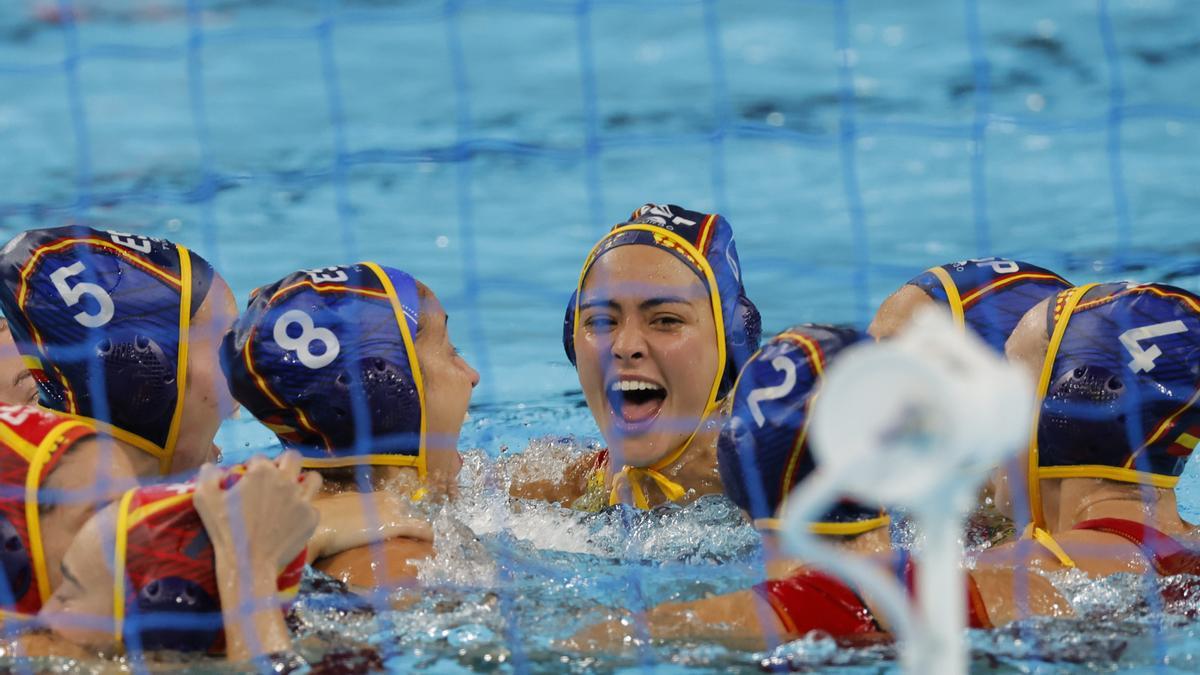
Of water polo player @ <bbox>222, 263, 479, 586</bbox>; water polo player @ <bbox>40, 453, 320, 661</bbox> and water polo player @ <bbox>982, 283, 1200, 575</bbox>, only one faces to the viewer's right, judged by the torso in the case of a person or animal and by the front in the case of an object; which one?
water polo player @ <bbox>222, 263, 479, 586</bbox>

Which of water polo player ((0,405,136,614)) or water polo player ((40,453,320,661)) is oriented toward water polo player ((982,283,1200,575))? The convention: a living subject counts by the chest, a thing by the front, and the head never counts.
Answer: water polo player ((0,405,136,614))

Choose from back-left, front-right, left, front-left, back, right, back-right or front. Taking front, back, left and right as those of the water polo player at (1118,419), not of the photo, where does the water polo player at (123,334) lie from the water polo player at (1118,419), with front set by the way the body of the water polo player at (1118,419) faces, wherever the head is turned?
front-left

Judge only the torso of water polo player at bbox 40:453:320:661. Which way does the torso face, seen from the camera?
to the viewer's left

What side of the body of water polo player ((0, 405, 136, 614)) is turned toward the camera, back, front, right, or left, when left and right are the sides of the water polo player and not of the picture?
right

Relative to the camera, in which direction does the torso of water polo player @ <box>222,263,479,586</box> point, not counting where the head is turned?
to the viewer's right

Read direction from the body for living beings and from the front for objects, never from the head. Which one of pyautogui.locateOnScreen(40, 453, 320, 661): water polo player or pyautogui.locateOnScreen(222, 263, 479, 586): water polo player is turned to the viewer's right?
pyautogui.locateOnScreen(222, 263, 479, 586): water polo player

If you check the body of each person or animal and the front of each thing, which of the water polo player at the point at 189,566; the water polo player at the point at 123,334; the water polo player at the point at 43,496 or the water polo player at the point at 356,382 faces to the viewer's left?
the water polo player at the point at 189,566

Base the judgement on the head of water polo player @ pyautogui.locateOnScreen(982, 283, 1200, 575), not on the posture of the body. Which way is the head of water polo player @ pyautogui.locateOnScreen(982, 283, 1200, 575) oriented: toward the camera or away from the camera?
away from the camera

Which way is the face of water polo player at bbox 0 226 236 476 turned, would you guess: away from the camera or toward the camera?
away from the camera

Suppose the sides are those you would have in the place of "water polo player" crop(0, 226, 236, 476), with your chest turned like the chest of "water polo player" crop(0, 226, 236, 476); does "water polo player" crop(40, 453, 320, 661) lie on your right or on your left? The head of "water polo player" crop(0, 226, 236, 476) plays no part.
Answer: on your right

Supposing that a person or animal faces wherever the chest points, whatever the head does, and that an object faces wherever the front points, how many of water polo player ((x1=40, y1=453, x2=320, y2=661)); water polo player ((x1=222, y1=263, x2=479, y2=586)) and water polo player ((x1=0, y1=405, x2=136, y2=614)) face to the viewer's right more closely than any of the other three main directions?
2
